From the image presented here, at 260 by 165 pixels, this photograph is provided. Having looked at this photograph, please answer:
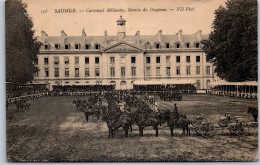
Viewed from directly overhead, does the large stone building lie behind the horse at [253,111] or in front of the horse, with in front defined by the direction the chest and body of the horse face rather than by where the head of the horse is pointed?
in front

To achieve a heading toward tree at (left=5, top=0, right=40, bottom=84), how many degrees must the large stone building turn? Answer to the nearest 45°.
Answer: approximately 90° to its right

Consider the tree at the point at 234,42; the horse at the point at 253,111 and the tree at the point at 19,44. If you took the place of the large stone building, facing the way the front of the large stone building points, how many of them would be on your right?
1

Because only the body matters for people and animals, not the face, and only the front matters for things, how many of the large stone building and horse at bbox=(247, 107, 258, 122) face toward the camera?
1

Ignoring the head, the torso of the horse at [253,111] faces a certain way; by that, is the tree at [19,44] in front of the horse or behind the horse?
in front

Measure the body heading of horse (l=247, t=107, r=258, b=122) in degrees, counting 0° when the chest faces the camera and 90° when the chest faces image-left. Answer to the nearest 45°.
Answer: approximately 90°

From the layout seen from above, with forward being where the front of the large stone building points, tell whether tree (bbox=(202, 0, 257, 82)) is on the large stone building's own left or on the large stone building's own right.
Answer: on the large stone building's own left

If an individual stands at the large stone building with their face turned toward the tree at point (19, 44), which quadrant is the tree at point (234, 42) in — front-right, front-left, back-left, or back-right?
back-left

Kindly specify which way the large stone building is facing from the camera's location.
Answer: facing the viewer
